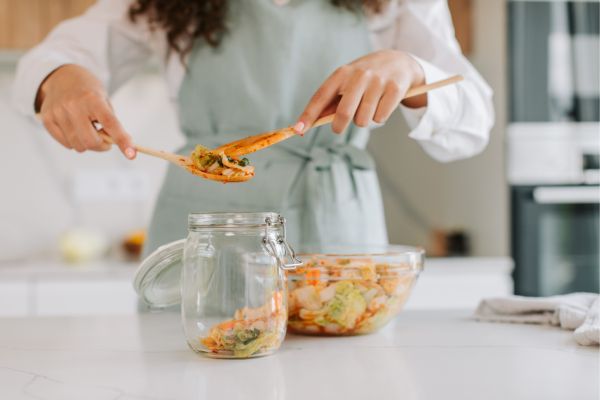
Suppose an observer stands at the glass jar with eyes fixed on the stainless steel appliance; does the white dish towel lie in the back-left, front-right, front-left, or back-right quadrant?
front-right

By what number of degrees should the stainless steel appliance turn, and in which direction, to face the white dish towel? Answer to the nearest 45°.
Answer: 0° — it already faces it

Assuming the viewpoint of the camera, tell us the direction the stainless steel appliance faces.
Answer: facing the viewer

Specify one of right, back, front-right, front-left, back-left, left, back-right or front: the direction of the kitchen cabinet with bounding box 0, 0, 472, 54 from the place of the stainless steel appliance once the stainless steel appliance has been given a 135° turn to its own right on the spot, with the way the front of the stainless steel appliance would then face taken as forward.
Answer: front-left

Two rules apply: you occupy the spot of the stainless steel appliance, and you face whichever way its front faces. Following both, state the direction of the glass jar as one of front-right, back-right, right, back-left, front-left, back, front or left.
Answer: front

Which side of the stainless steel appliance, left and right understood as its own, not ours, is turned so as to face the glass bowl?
front
